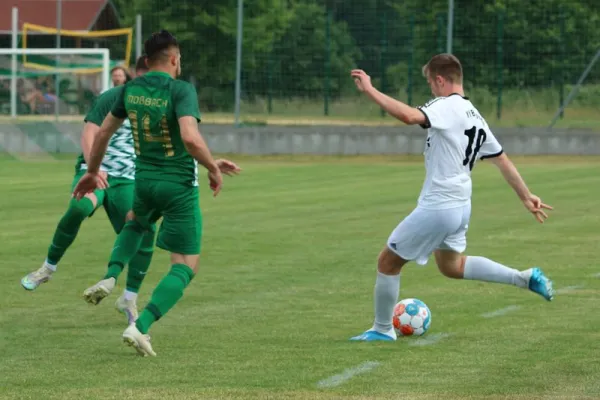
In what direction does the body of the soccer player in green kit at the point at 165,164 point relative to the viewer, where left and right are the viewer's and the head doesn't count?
facing away from the viewer and to the right of the viewer

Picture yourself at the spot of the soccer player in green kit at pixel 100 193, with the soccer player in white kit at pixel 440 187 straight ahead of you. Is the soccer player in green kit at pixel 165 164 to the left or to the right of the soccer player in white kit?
right

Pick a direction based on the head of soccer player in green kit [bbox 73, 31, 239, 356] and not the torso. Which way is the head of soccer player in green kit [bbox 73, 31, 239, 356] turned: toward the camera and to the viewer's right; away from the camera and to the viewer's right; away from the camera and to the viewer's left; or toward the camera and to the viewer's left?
away from the camera and to the viewer's right

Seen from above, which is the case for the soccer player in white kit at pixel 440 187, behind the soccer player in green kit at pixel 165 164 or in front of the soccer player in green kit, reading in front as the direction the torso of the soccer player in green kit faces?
in front

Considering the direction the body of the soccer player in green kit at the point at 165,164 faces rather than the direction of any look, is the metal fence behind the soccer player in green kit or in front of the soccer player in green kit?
in front

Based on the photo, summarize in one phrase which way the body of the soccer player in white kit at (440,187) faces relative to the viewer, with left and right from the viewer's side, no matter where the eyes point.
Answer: facing away from the viewer and to the left of the viewer

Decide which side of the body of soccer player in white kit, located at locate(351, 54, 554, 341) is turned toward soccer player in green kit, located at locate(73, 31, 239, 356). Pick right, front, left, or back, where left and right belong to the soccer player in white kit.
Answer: left

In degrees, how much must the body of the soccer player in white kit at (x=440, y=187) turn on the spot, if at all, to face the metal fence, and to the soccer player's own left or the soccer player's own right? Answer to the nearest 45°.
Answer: approximately 45° to the soccer player's own right
